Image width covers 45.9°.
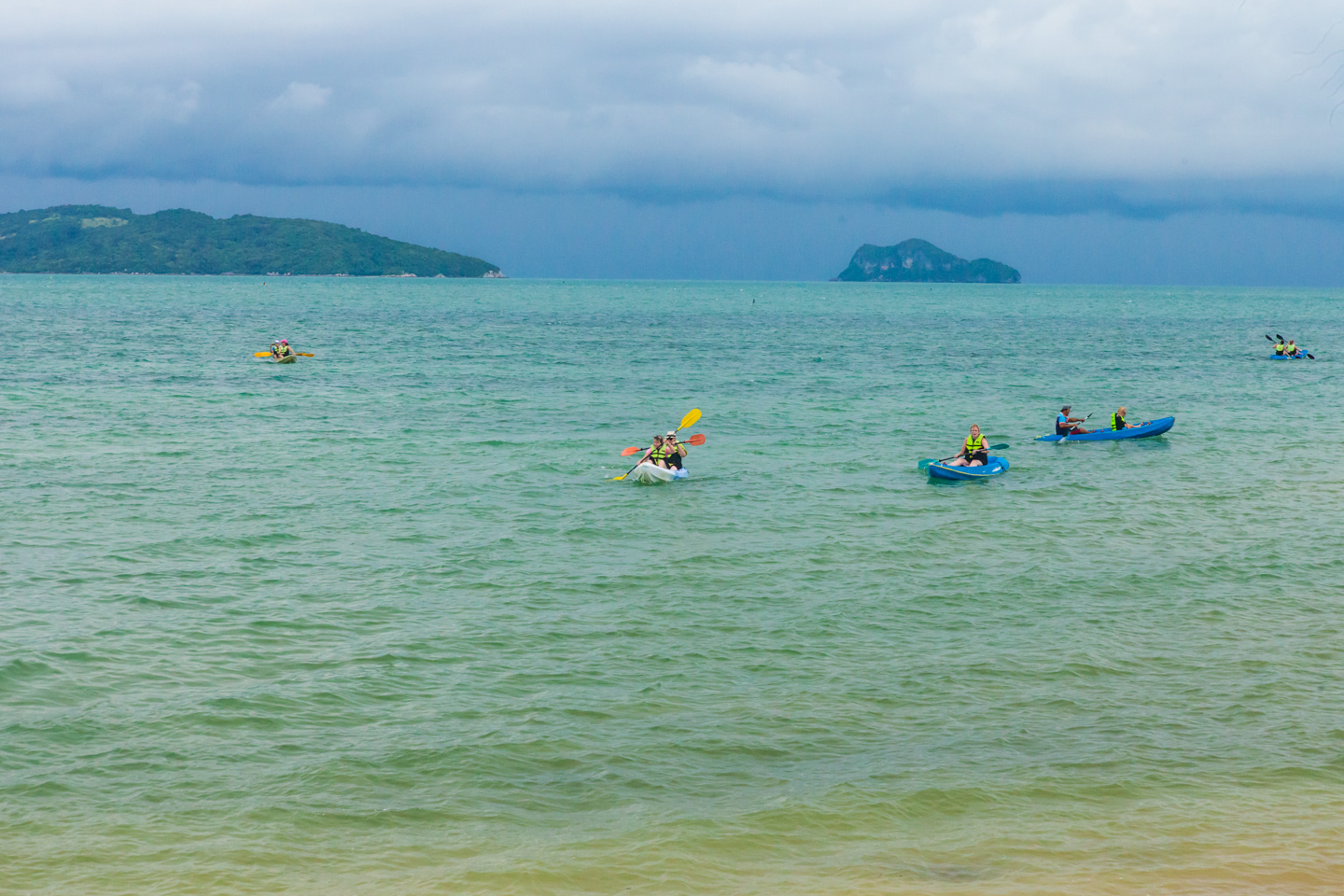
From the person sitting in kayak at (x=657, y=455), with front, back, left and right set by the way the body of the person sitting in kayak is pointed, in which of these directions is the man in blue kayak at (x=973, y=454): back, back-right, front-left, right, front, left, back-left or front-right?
back-left

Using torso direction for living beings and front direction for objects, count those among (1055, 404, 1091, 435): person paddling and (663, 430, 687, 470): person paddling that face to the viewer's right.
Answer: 1

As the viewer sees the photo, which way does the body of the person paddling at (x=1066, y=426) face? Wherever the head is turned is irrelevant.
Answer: to the viewer's right

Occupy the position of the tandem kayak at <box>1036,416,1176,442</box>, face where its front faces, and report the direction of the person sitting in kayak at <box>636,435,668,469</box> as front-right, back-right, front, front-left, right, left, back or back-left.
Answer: back-right

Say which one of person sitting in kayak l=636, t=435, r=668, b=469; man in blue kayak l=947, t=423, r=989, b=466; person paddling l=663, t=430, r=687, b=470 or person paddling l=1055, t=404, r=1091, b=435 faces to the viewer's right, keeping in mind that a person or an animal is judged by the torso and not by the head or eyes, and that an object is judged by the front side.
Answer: person paddling l=1055, t=404, r=1091, b=435

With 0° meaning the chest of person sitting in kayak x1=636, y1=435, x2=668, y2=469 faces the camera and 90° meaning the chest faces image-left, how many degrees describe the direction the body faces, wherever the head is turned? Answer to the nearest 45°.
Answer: approximately 45°

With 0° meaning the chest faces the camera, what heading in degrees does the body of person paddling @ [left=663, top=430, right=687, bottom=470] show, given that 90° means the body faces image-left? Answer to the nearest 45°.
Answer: approximately 45°
